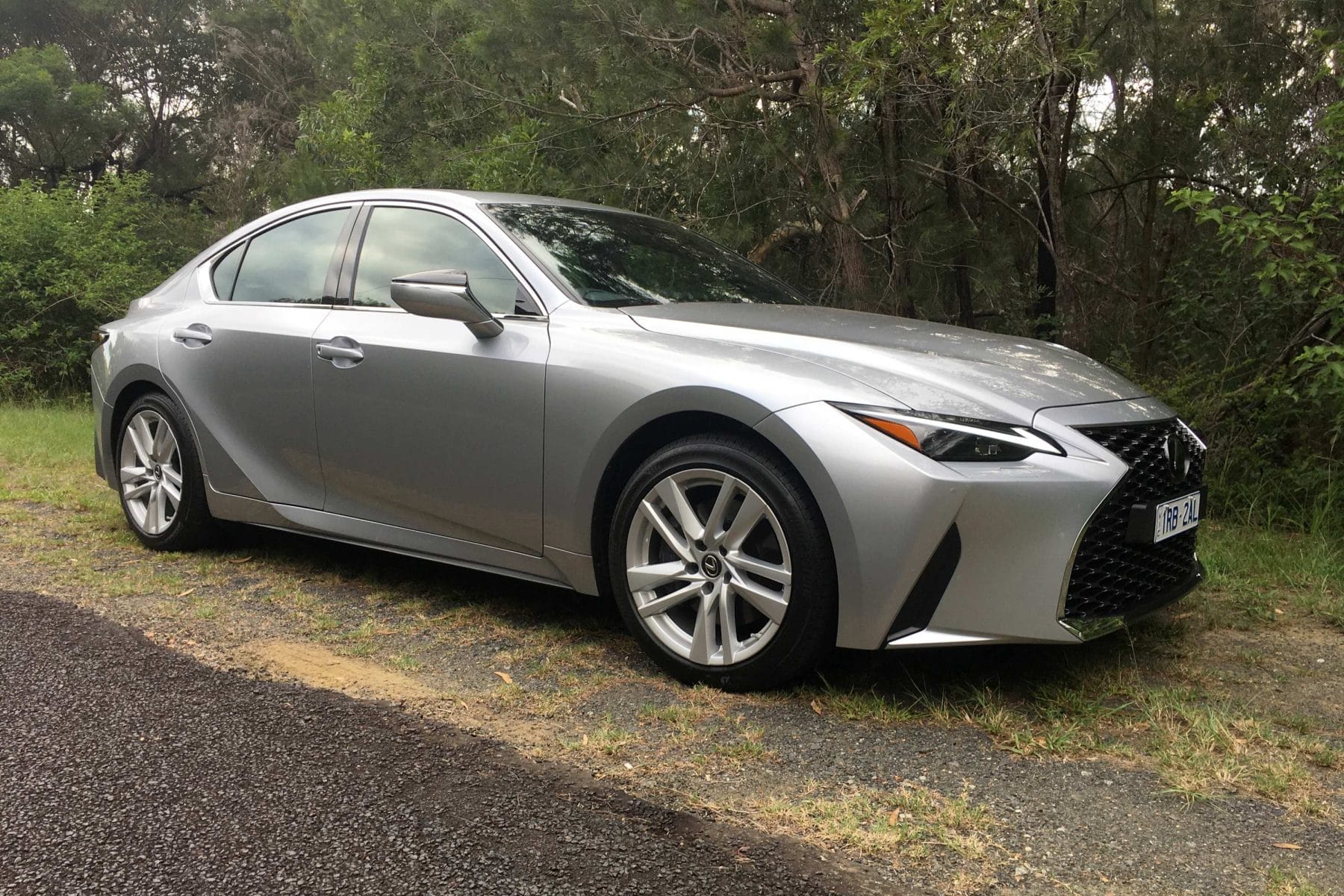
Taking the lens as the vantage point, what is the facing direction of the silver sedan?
facing the viewer and to the right of the viewer

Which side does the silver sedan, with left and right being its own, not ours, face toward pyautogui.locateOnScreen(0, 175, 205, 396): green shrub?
back

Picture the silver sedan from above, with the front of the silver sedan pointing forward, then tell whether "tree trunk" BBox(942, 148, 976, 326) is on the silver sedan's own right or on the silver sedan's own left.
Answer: on the silver sedan's own left

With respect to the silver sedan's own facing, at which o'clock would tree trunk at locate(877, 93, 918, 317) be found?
The tree trunk is roughly at 8 o'clock from the silver sedan.
